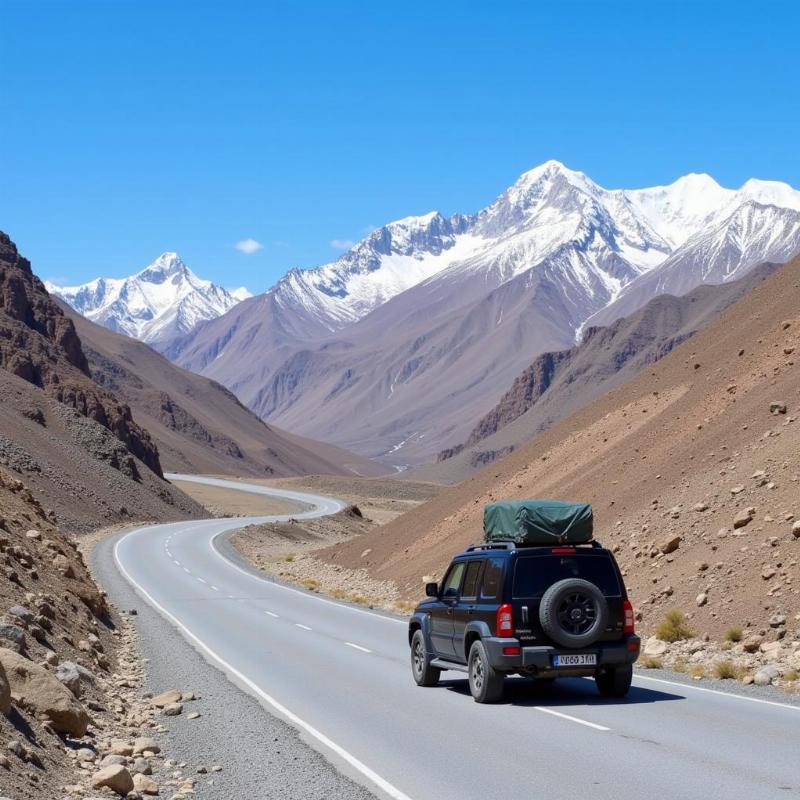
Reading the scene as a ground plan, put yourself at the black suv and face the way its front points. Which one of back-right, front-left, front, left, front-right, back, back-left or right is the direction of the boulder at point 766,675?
right

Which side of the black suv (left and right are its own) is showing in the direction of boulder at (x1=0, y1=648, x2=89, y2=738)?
left

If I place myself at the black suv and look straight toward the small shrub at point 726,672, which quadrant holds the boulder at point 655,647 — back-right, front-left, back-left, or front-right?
front-left

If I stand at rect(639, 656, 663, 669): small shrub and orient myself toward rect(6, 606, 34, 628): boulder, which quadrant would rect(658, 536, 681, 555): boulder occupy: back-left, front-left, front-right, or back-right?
back-right

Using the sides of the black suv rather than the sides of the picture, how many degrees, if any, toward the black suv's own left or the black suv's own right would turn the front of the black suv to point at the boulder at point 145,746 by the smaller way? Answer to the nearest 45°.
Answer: approximately 90° to the black suv's own left

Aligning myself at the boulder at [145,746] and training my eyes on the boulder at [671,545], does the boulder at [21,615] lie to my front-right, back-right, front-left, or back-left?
front-left

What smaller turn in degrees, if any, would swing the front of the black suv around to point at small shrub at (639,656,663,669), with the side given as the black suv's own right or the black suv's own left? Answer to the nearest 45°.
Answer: approximately 45° to the black suv's own right

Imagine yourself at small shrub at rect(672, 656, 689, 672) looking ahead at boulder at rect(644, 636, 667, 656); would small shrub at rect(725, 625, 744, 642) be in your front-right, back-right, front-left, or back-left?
front-right

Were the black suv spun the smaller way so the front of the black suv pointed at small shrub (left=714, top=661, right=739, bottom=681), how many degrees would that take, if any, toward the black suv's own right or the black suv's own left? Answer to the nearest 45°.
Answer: approximately 90° to the black suv's own right

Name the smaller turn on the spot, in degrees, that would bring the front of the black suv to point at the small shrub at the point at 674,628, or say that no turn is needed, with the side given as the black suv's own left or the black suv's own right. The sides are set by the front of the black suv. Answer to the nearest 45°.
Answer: approximately 45° to the black suv's own right

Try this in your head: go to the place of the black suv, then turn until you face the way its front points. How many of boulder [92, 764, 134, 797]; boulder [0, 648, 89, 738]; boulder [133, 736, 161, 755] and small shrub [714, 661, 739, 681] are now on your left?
3

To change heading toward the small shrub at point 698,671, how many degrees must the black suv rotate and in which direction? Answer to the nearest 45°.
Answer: approximately 90° to its right

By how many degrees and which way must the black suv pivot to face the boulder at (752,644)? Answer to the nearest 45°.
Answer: approximately 90° to its right

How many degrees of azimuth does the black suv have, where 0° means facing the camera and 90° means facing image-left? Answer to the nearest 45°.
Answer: approximately 135°

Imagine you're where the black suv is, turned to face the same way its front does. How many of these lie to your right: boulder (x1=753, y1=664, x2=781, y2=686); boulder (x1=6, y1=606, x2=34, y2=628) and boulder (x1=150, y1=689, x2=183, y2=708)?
1

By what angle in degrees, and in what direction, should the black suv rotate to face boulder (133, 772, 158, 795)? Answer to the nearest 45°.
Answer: approximately 90° to its left

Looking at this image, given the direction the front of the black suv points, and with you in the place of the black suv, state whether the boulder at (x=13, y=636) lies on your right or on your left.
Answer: on your left
